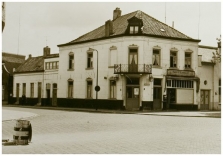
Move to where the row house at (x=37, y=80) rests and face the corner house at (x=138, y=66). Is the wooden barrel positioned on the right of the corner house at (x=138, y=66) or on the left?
right

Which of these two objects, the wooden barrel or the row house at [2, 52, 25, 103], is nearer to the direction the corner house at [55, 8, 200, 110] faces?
the wooden barrel

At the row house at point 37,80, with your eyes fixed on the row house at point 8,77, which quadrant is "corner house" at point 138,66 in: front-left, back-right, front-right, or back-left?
back-right

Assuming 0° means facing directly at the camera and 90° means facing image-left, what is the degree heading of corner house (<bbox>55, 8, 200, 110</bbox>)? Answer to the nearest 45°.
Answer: approximately 0°

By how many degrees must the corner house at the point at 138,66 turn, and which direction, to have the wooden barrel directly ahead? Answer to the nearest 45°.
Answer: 0° — it already faces it

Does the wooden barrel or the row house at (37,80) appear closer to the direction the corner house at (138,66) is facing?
the wooden barrel

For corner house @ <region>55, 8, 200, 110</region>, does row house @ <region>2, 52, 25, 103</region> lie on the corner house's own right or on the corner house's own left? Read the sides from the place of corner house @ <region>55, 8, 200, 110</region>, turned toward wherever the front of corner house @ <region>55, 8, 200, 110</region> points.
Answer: on the corner house's own right

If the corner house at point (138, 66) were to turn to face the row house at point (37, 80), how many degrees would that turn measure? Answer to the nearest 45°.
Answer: approximately 135° to its right
